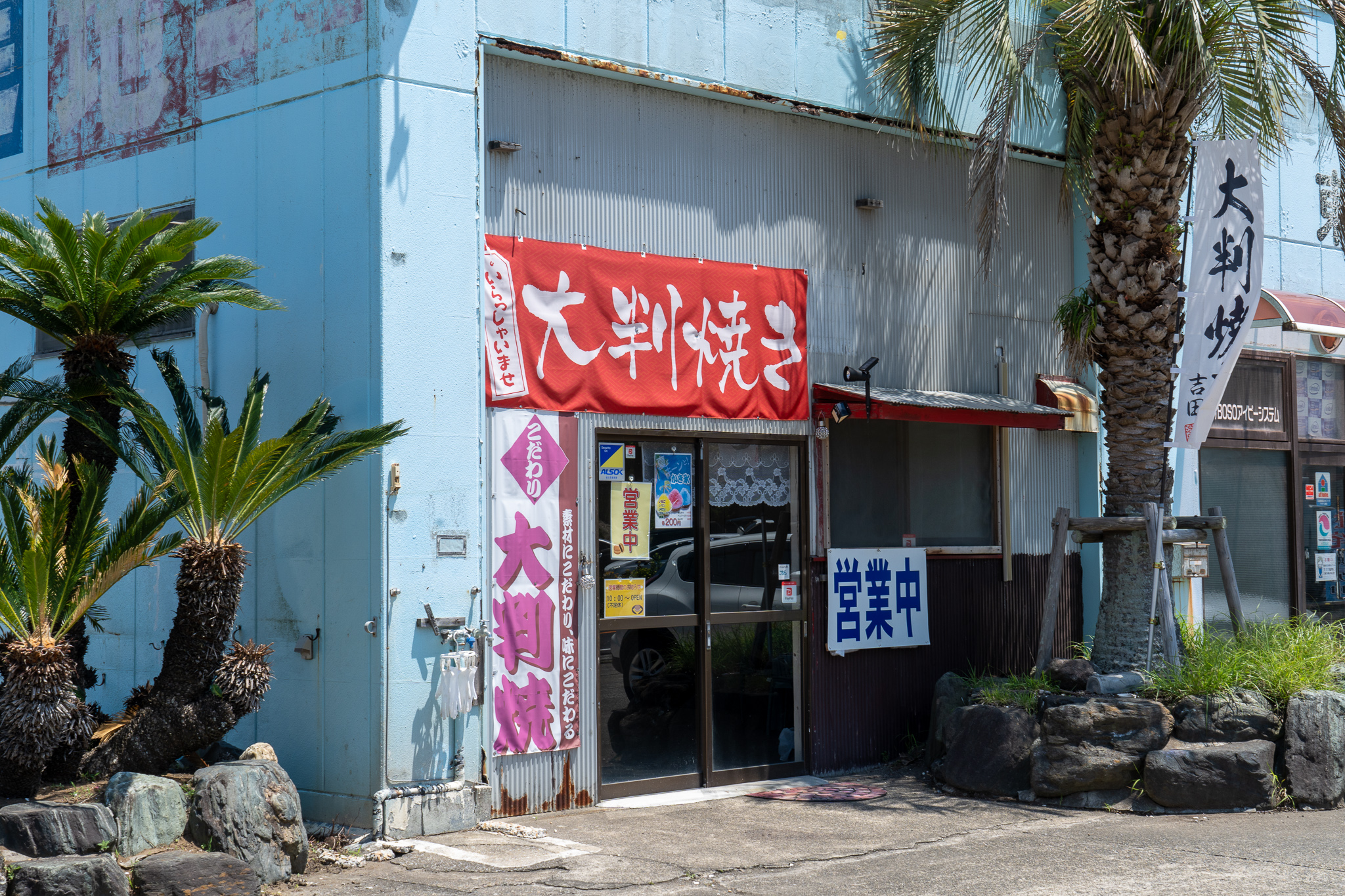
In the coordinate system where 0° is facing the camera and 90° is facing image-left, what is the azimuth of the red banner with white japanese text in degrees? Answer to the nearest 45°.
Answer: approximately 315°

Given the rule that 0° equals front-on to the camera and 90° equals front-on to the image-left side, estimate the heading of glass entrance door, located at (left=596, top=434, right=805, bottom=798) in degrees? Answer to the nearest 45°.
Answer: approximately 315°

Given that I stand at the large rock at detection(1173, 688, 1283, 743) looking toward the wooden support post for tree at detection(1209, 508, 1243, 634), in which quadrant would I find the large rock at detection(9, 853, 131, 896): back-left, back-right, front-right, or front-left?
back-left

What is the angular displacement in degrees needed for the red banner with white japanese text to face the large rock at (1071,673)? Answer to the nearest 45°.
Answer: approximately 45° to its left

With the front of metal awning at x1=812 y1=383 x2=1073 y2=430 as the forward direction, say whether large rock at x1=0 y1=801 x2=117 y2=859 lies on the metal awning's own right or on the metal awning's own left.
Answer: on the metal awning's own right

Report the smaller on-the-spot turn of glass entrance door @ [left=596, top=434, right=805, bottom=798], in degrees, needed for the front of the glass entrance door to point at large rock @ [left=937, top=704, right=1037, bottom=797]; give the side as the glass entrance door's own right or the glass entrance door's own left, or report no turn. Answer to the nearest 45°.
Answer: approximately 45° to the glass entrance door's own left

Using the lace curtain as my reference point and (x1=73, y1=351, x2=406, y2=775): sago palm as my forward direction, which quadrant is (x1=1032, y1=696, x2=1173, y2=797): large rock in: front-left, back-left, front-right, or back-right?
back-left
